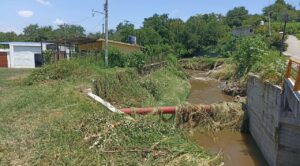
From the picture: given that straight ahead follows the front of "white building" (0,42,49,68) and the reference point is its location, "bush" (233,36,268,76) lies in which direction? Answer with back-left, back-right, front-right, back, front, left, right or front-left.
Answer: front-left

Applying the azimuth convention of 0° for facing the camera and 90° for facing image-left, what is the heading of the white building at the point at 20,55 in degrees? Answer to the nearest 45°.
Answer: approximately 0°

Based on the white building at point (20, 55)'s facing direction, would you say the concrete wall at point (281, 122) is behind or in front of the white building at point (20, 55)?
in front

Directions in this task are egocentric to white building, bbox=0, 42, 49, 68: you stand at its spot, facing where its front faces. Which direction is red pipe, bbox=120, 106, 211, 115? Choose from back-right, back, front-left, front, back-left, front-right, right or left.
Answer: front
